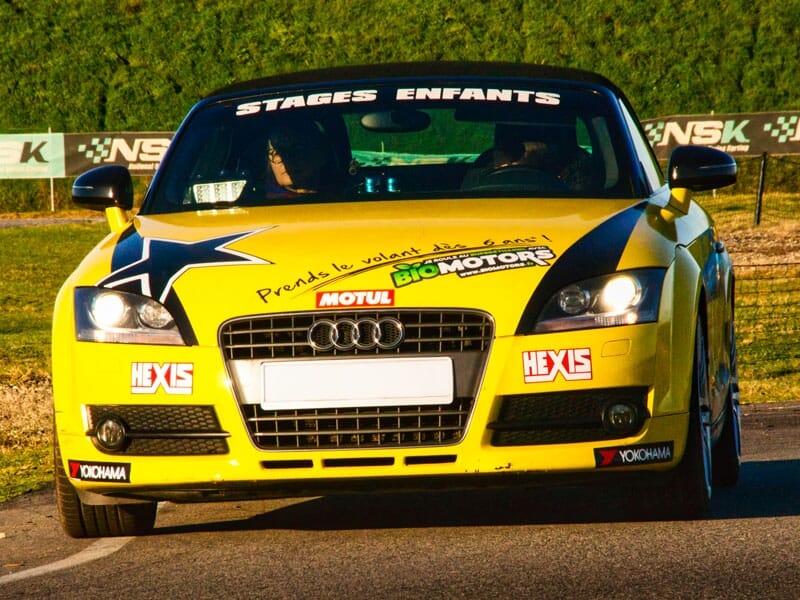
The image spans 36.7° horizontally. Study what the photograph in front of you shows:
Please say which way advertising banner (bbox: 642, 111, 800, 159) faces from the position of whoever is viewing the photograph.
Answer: facing the viewer

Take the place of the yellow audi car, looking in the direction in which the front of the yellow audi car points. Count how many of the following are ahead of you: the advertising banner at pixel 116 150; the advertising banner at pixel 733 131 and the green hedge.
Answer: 0

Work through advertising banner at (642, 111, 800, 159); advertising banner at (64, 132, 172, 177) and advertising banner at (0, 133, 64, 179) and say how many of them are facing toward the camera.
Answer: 3

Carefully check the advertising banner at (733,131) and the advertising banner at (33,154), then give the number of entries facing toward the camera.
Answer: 2

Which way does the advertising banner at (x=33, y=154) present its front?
toward the camera

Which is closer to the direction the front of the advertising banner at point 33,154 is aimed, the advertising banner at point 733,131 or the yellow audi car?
the yellow audi car

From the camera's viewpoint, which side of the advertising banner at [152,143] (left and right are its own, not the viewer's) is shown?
front

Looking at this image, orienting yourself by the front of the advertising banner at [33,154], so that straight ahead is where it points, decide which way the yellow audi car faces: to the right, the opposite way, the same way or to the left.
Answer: the same way

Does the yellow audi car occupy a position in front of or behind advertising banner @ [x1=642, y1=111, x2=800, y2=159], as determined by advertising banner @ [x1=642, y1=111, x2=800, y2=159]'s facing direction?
in front

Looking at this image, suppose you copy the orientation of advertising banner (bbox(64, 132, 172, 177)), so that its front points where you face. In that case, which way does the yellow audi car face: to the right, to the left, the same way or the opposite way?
the same way

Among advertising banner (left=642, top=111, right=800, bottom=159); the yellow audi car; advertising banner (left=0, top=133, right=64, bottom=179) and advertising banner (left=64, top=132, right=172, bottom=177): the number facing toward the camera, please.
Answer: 4

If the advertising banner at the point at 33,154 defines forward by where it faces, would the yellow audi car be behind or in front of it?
in front

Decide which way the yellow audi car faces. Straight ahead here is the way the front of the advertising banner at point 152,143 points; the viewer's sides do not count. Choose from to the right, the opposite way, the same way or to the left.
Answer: the same way

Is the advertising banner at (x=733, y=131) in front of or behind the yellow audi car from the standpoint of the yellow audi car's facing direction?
behind

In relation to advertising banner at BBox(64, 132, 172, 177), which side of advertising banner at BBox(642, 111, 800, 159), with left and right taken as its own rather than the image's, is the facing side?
right

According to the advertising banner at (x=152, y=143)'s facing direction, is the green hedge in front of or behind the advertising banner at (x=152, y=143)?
behind
